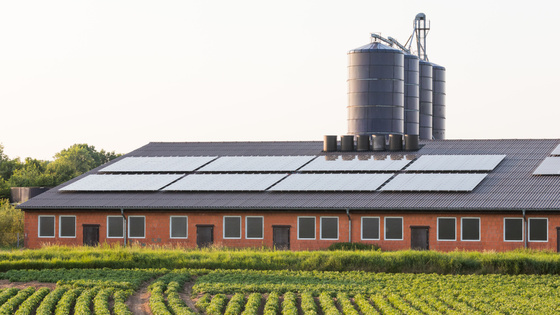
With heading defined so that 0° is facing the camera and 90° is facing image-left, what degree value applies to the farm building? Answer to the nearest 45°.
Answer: approximately 0°
